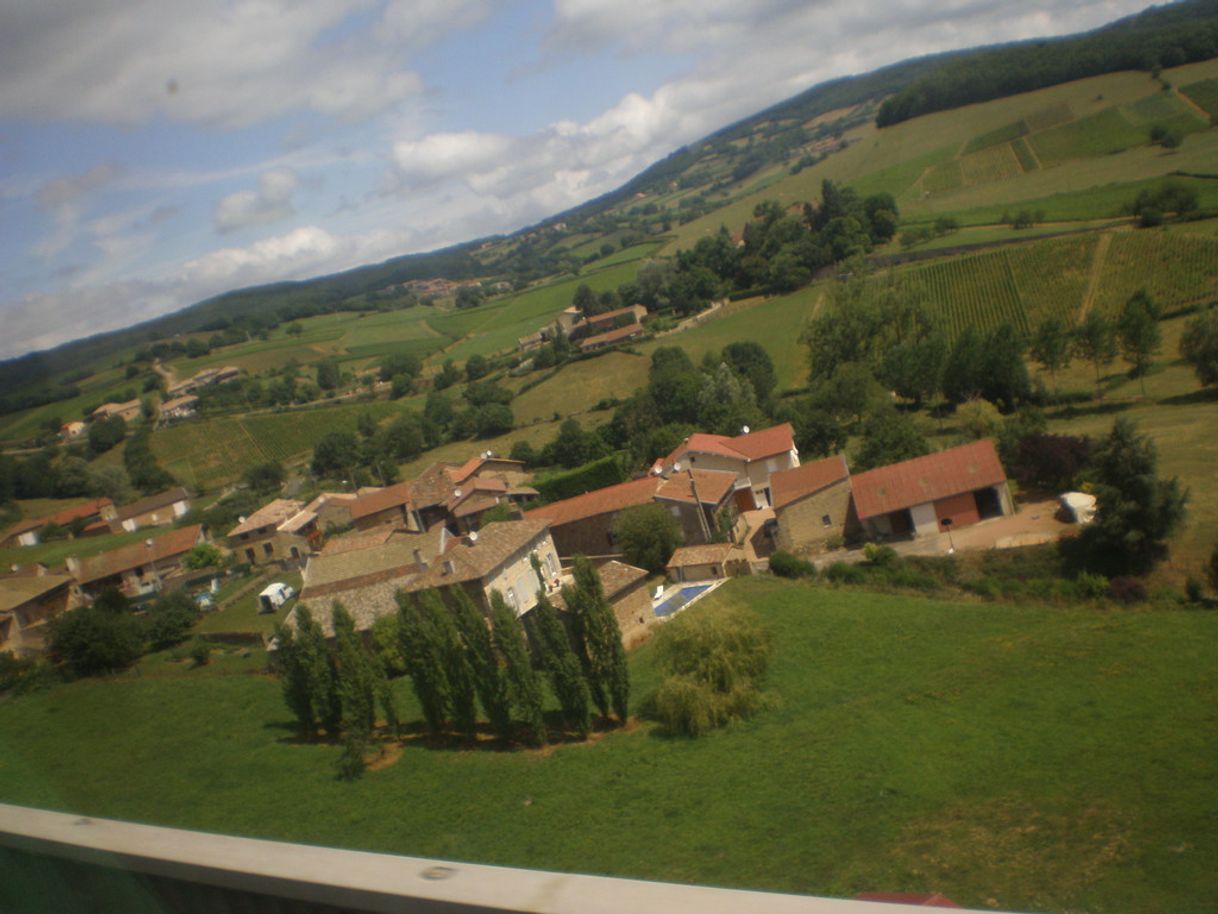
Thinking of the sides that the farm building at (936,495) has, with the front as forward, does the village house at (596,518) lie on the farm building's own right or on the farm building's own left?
on the farm building's own right

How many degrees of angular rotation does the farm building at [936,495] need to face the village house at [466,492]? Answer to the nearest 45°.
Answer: approximately 135° to its right

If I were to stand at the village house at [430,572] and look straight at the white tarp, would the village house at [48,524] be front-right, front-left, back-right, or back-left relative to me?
back-left

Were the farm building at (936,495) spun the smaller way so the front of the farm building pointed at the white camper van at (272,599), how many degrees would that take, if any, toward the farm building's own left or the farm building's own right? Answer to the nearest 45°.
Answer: approximately 90° to the farm building's own right

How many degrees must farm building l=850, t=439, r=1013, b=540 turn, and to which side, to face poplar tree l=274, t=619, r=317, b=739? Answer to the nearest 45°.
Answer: approximately 45° to its right

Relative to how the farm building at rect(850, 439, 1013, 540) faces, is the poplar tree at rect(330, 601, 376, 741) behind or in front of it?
in front

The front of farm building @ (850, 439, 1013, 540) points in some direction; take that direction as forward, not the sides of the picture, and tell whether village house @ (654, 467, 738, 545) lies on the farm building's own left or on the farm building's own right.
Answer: on the farm building's own right

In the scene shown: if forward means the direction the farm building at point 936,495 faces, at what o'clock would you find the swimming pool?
The swimming pool is roughly at 2 o'clock from the farm building.

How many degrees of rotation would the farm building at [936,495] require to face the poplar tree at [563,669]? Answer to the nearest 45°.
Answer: approximately 45° to its right

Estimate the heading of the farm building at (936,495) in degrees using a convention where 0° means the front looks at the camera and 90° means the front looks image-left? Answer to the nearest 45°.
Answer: approximately 0°
